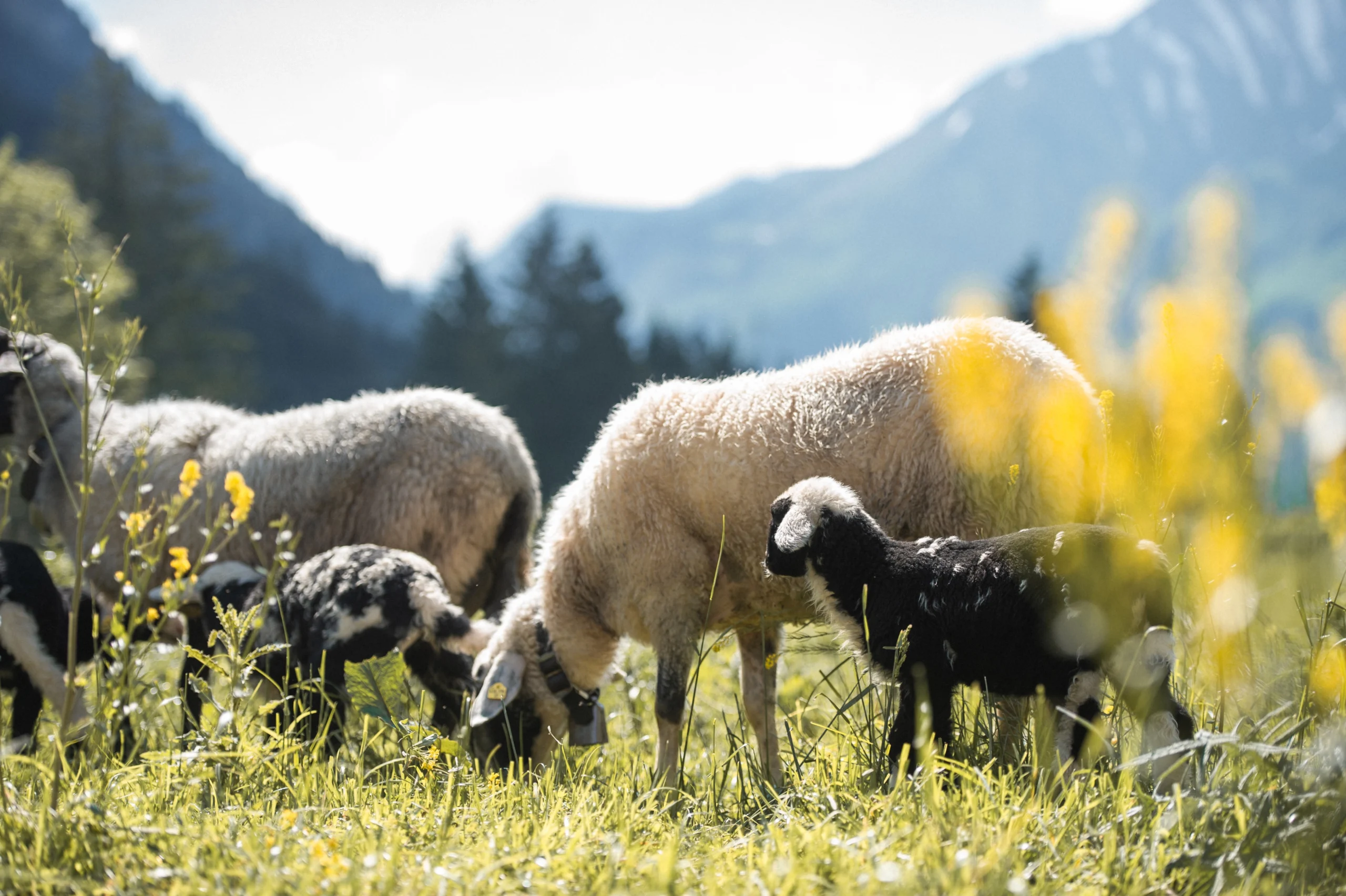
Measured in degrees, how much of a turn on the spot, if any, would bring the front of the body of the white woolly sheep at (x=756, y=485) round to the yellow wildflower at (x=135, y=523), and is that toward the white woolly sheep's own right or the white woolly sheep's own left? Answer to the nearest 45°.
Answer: approximately 45° to the white woolly sheep's own left

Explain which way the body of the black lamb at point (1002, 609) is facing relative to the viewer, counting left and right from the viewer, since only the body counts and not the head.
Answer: facing to the left of the viewer

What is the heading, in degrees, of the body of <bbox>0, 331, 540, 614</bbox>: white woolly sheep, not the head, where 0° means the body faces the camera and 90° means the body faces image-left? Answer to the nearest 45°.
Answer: approximately 90°

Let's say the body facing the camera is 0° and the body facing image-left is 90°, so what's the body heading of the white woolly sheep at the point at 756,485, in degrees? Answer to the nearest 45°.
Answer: approximately 90°

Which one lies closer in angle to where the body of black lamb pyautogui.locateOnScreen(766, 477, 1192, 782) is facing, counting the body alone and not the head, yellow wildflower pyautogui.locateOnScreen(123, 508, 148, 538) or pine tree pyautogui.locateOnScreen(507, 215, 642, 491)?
the yellow wildflower
